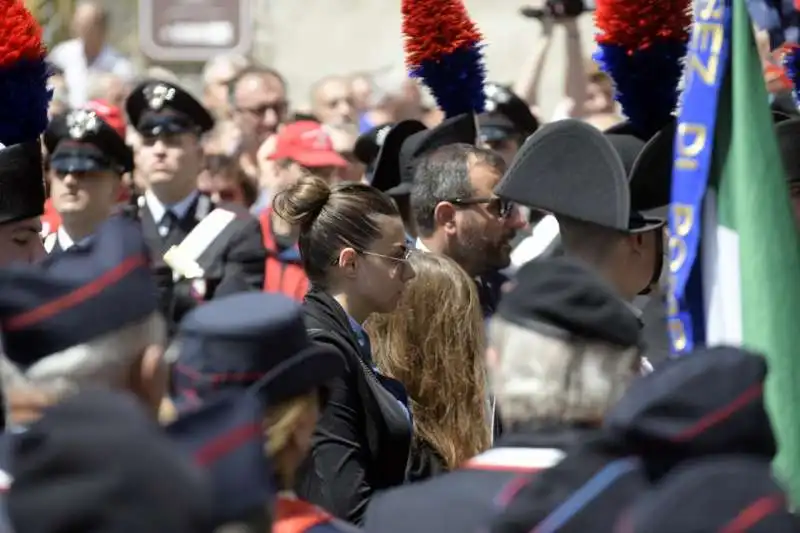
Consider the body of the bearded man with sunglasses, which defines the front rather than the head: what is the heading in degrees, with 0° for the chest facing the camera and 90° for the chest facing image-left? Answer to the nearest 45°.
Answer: approximately 270°

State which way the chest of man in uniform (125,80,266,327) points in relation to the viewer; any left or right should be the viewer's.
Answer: facing the viewer and to the left of the viewer

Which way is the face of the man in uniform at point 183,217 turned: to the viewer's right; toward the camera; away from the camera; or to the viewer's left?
toward the camera

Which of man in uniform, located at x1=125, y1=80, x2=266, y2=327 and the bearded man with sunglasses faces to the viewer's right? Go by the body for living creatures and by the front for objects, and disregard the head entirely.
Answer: the bearded man with sunglasses

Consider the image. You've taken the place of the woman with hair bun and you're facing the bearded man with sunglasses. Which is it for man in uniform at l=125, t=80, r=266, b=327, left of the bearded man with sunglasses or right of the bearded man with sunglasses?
left

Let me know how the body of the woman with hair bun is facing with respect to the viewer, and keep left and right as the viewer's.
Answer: facing to the right of the viewer

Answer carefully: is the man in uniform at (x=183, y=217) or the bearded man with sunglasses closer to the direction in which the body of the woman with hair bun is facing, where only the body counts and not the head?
the bearded man with sunglasses

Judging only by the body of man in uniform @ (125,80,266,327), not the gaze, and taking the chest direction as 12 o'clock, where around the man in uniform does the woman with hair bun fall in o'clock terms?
The woman with hair bun is roughly at 10 o'clock from the man in uniform.

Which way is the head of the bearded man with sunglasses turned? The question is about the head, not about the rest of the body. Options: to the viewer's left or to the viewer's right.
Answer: to the viewer's right

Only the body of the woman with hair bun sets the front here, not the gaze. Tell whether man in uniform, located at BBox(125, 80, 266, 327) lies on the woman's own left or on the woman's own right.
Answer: on the woman's own left

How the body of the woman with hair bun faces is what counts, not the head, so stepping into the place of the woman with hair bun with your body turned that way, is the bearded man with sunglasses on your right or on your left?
on your left

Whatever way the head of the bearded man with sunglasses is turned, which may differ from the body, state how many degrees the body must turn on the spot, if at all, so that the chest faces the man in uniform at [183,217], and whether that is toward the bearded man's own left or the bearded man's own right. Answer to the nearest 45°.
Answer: approximately 135° to the bearded man's own left

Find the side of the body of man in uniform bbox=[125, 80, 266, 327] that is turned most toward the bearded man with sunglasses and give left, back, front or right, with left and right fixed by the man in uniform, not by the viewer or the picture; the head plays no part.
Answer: left

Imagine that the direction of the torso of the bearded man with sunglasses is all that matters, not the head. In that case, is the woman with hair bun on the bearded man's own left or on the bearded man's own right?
on the bearded man's own right
